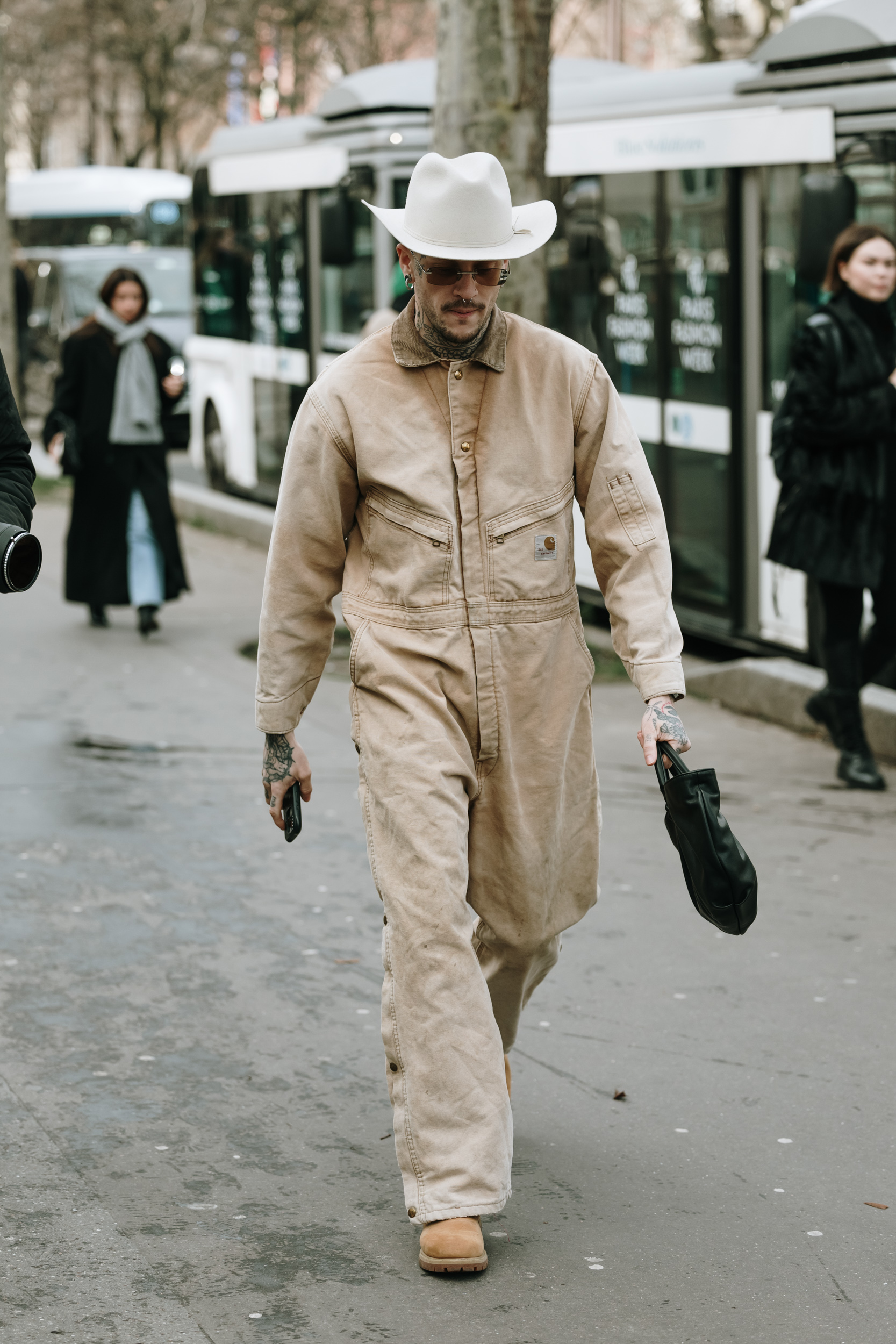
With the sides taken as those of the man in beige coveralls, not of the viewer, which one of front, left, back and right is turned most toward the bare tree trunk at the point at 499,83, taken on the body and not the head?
back

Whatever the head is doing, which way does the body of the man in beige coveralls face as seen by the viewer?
toward the camera

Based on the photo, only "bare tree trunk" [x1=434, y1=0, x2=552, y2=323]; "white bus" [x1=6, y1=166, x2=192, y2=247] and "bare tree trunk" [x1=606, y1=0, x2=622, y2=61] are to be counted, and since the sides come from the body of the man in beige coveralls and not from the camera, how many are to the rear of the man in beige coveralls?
3

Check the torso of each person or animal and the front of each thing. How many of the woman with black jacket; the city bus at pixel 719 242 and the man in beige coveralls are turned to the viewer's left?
0

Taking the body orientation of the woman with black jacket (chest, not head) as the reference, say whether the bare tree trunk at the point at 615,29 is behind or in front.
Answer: behind

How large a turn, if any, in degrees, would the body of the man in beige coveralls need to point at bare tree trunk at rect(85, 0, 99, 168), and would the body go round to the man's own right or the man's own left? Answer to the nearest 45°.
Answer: approximately 180°

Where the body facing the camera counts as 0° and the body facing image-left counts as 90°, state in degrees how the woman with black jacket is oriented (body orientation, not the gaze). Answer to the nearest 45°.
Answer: approximately 315°

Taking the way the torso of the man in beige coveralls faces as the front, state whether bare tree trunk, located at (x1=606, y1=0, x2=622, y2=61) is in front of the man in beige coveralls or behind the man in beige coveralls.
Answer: behind

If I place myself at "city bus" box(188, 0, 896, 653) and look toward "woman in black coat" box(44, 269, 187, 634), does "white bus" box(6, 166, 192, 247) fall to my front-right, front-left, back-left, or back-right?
back-right

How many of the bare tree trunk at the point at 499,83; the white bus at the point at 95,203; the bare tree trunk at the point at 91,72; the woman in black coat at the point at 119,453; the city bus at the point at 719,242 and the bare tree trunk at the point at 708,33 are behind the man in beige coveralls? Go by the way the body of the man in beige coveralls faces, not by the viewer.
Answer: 6
